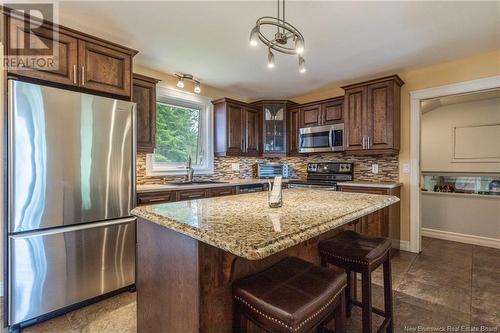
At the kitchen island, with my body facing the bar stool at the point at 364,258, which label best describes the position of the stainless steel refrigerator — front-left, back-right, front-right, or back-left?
back-left

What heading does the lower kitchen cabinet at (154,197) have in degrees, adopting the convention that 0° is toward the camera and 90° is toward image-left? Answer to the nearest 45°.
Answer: approximately 315°

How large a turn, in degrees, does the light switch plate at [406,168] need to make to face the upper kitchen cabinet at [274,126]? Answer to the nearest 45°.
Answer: approximately 90° to its right

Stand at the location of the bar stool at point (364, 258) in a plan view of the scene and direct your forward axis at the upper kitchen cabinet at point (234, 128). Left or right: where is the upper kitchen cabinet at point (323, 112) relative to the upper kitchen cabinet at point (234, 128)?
right

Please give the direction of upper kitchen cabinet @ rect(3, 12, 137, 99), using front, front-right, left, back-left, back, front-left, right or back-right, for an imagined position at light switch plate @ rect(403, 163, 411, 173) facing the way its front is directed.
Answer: front-right

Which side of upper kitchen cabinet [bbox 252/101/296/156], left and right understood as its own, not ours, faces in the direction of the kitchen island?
front

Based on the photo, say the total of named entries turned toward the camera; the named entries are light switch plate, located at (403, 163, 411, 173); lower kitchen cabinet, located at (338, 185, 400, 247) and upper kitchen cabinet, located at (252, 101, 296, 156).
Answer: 3

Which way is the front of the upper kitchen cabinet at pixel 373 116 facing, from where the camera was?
facing the viewer and to the left of the viewer

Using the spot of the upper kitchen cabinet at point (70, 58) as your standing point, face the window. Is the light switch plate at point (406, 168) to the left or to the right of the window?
right

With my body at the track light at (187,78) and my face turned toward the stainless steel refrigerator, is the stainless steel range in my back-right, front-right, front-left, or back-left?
back-left

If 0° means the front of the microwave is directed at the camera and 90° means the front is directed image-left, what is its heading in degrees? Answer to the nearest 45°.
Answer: approximately 45°

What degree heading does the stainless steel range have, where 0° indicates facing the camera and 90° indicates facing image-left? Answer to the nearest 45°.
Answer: approximately 45°
